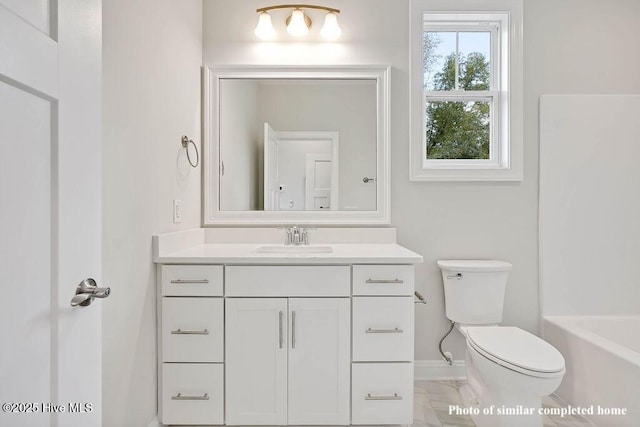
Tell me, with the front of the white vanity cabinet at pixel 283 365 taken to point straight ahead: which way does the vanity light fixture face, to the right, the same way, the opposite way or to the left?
the same way

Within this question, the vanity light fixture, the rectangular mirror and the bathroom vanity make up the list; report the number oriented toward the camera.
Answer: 3

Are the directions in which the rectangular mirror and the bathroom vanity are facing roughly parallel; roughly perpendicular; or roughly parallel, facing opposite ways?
roughly parallel

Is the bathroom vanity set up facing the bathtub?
no

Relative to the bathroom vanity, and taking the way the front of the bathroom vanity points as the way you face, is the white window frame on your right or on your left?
on your left

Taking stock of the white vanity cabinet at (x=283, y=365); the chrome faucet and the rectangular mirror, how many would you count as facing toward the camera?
3

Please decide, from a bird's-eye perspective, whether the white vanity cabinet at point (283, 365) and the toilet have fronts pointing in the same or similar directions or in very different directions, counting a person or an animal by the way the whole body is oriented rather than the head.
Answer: same or similar directions

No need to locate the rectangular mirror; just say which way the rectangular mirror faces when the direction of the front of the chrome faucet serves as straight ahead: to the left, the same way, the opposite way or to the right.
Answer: the same way

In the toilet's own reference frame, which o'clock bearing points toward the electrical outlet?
The electrical outlet is roughly at 4 o'clock from the toilet.

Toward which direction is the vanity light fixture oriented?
toward the camera

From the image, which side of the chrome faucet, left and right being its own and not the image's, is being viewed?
front

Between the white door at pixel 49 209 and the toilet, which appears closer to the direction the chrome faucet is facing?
the white door

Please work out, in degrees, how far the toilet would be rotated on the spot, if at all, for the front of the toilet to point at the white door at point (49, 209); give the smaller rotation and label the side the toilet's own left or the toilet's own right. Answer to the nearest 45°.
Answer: approximately 90° to the toilet's own right

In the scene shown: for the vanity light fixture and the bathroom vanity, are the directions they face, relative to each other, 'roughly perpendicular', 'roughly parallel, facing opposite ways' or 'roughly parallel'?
roughly parallel
